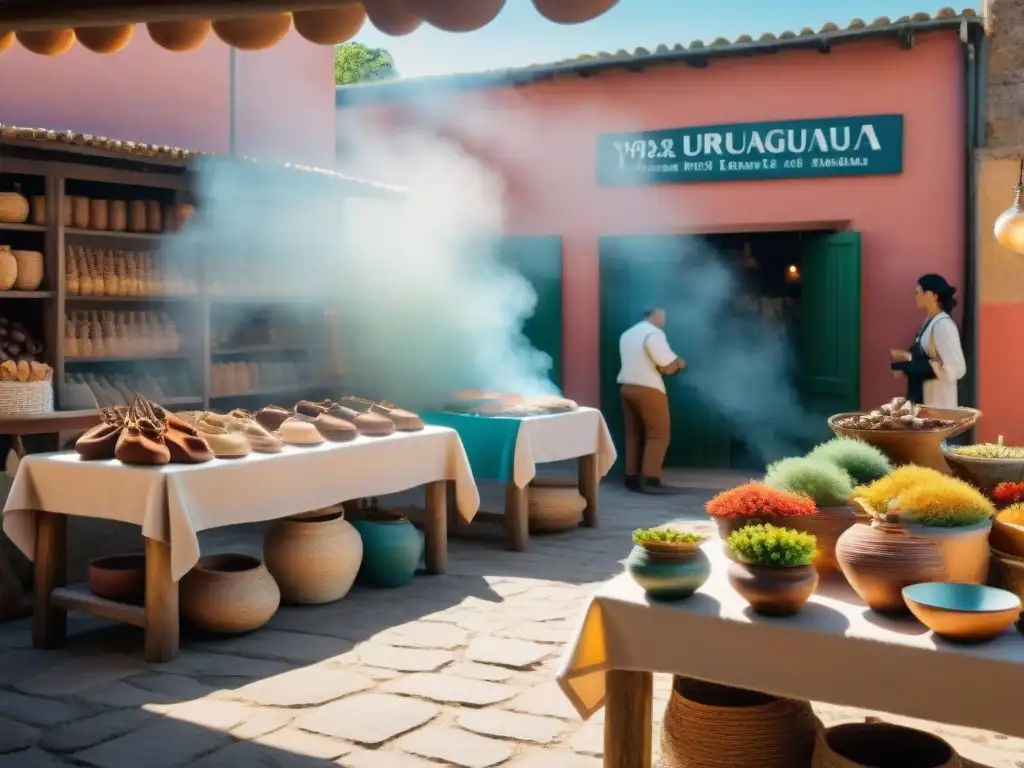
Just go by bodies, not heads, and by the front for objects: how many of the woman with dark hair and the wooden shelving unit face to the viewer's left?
1

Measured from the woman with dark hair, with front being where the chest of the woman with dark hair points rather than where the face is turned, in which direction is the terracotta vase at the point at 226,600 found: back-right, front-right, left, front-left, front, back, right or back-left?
front-left

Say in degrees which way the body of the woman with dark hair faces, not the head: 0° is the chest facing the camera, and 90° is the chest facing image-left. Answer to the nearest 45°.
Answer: approximately 90°

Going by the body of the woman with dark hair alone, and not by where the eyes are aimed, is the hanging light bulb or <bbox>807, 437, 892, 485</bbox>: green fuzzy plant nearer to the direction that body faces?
the green fuzzy plant

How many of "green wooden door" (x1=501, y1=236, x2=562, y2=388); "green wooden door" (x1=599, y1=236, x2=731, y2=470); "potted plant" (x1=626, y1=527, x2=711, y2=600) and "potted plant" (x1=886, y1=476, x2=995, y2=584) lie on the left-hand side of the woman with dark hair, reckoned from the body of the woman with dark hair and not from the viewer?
2

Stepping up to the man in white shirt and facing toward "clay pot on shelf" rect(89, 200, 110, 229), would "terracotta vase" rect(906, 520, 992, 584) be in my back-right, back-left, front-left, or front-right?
front-left

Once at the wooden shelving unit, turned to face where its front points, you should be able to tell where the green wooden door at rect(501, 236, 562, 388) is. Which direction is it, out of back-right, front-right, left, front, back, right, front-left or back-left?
left

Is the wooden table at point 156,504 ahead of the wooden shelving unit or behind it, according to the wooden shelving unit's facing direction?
ahead

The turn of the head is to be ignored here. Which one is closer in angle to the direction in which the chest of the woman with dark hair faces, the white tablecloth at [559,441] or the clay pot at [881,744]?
the white tablecloth

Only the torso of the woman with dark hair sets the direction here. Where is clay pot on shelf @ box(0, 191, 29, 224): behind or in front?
in front

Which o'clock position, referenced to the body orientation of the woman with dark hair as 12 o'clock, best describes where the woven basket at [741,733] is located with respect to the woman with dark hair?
The woven basket is roughly at 9 o'clock from the woman with dark hair.

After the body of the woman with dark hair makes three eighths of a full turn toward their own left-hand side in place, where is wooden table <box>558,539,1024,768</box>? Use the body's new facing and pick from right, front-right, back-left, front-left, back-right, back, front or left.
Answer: front-right

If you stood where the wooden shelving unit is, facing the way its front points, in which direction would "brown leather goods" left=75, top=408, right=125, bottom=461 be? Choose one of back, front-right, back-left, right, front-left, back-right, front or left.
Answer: front-right

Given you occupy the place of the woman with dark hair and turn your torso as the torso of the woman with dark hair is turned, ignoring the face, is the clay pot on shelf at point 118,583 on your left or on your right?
on your left

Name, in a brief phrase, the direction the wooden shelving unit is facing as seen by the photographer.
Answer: facing the viewer and to the right of the viewer

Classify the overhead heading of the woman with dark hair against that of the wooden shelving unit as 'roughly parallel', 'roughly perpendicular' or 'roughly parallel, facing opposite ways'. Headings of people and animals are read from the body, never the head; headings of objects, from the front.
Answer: roughly parallel, facing opposite ways

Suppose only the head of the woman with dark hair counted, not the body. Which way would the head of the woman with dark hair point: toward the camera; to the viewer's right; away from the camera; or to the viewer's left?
to the viewer's left
